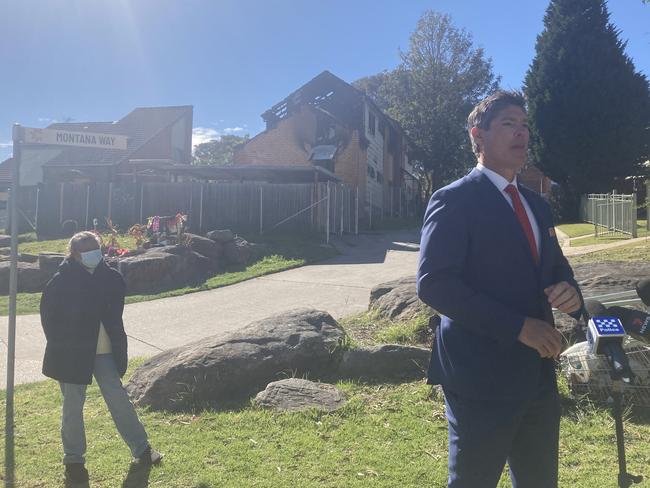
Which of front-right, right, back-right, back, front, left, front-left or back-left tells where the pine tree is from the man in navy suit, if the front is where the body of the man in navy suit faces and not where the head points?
back-left

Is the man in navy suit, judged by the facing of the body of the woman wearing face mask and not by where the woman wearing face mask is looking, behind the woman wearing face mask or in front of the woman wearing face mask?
in front

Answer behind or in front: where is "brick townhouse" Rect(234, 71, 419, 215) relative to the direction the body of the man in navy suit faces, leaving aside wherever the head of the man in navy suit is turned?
behind

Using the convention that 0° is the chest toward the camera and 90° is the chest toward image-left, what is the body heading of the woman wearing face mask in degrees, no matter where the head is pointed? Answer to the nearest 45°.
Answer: approximately 315°

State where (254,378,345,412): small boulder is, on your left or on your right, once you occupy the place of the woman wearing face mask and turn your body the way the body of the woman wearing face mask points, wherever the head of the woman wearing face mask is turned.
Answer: on your left

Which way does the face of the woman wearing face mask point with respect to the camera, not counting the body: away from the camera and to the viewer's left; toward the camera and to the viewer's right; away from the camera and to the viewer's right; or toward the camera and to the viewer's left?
toward the camera and to the viewer's right

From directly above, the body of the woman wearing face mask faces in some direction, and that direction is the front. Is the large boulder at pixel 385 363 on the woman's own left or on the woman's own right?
on the woman's own left

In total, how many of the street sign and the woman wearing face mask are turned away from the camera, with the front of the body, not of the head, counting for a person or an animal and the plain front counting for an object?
0
